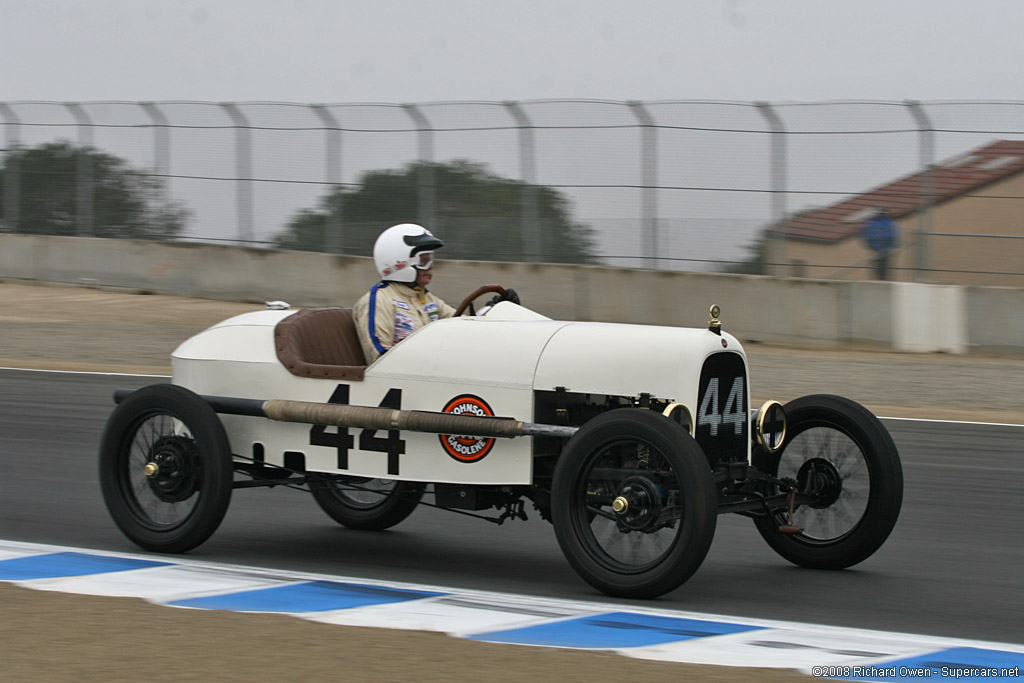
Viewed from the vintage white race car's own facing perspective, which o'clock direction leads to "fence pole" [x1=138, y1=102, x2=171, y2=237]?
The fence pole is roughly at 7 o'clock from the vintage white race car.

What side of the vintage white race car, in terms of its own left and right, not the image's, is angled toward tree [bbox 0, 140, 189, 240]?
back

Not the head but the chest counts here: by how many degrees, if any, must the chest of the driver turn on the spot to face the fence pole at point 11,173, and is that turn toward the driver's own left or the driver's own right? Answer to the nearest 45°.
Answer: approximately 135° to the driver's own left

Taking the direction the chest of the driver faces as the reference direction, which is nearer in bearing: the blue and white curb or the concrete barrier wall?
the blue and white curb

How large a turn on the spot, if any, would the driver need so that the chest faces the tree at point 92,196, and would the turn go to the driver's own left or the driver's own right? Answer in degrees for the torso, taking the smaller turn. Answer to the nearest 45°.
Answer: approximately 135° to the driver's own left

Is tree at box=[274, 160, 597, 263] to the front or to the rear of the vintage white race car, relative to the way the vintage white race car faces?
to the rear

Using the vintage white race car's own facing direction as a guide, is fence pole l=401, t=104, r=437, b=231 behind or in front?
behind

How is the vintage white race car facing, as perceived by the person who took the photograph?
facing the viewer and to the right of the viewer

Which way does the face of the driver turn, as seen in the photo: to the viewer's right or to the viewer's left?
to the viewer's right

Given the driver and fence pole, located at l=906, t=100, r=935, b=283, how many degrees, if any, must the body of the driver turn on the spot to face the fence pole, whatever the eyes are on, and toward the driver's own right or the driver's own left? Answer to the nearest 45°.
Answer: approximately 90° to the driver's own left

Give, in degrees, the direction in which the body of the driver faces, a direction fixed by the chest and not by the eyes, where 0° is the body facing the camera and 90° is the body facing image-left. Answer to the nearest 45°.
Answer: approximately 315°

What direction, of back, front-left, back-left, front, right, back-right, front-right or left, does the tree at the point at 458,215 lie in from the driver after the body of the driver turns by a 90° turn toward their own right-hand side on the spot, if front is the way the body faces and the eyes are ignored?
back-right
